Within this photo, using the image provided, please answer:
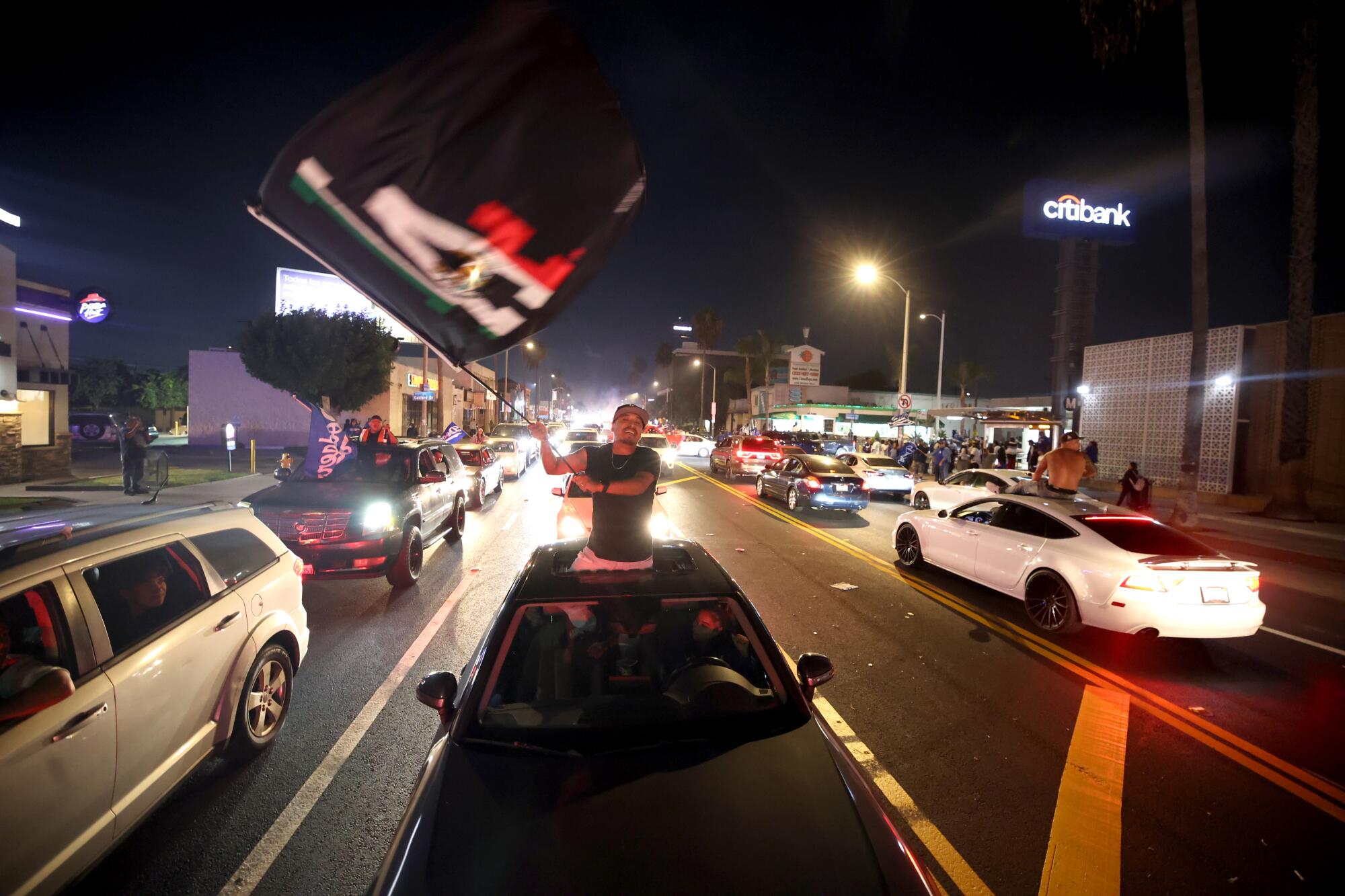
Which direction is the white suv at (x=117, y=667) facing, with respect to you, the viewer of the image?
facing the viewer and to the left of the viewer

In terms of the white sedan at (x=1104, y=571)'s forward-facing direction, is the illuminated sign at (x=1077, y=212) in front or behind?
in front

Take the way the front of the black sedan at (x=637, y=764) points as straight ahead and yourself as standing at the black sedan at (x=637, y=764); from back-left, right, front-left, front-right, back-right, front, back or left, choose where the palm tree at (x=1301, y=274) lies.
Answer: back-left

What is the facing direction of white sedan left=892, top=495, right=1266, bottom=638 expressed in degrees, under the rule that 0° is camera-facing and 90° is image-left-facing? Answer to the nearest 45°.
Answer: approximately 135°

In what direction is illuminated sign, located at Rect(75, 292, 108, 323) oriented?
toward the camera

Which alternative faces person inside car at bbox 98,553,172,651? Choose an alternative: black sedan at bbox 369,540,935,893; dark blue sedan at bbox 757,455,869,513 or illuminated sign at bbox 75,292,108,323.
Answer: the illuminated sign

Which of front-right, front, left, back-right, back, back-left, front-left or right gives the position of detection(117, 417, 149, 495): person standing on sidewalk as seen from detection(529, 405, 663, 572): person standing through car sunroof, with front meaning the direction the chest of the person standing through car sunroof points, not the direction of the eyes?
back-right

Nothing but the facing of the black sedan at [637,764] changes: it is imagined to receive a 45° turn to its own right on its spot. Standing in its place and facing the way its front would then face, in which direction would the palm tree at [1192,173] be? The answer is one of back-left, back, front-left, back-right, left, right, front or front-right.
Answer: back

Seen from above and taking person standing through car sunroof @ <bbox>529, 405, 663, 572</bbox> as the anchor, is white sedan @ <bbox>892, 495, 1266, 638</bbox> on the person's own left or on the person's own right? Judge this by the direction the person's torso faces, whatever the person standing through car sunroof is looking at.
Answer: on the person's own left

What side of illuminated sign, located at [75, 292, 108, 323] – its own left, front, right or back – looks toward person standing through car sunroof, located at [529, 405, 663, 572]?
front

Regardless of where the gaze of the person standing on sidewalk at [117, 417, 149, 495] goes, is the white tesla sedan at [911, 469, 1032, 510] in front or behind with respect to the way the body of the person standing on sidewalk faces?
in front

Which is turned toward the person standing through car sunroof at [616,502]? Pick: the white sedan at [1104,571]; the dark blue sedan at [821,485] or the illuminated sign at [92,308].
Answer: the illuminated sign

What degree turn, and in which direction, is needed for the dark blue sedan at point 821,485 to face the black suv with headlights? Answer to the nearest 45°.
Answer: approximately 90° to its left
